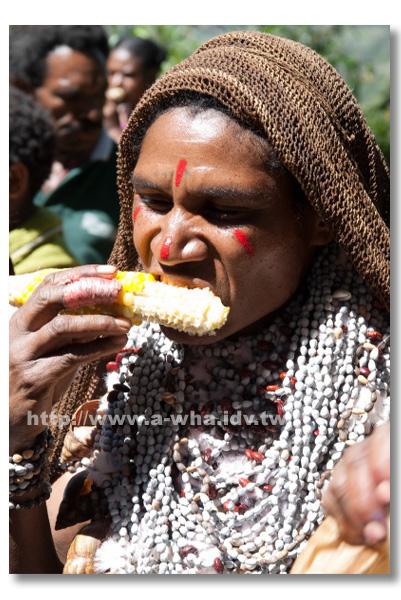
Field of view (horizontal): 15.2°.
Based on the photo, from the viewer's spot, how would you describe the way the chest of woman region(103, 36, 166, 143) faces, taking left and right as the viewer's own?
facing the viewer and to the left of the viewer

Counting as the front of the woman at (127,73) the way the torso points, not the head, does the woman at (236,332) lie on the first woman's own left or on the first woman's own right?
on the first woman's own left

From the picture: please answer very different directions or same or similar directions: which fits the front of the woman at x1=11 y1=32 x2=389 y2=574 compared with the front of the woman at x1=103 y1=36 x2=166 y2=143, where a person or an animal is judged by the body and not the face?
same or similar directions

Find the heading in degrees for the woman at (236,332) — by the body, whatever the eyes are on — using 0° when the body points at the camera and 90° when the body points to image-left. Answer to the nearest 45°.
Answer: approximately 45°

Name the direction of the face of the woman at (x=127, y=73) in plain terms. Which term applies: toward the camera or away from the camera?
toward the camera

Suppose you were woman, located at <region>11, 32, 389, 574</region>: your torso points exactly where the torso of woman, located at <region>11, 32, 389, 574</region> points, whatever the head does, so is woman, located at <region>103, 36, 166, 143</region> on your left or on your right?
on your right

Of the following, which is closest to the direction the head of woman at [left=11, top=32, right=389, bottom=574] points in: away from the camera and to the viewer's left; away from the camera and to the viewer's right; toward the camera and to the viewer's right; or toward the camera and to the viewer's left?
toward the camera and to the viewer's left

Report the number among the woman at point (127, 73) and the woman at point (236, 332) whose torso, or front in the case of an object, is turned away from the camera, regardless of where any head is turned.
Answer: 0
